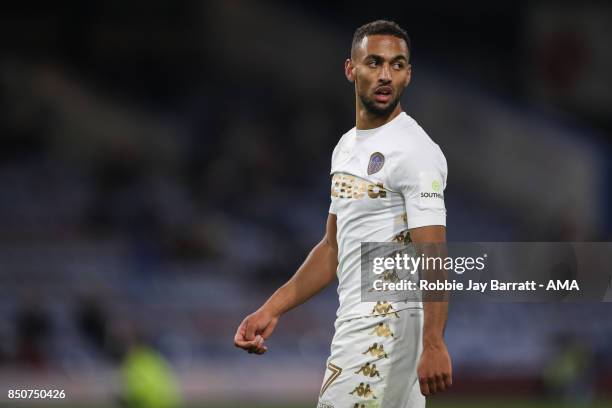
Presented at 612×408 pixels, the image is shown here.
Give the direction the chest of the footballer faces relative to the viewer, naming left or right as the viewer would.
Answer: facing the viewer and to the left of the viewer

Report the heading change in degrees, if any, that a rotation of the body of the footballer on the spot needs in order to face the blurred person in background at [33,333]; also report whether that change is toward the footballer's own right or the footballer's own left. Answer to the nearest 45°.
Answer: approximately 90° to the footballer's own right

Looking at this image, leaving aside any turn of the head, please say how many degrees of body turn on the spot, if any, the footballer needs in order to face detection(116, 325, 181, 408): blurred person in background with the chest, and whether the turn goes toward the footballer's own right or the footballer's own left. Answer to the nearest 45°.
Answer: approximately 135° to the footballer's own right

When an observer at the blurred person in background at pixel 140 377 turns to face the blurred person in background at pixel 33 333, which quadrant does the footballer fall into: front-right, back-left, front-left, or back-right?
back-left
